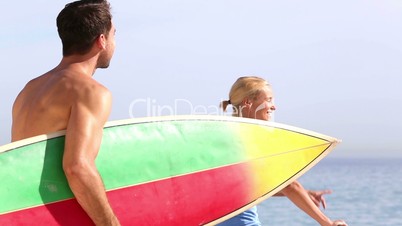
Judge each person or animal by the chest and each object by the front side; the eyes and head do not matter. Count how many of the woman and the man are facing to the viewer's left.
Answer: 0

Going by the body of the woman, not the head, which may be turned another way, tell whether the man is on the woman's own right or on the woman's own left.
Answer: on the woman's own right

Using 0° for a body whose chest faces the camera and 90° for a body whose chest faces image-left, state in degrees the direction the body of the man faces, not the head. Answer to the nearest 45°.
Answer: approximately 225°

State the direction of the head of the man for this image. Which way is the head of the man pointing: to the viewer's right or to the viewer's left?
to the viewer's right
